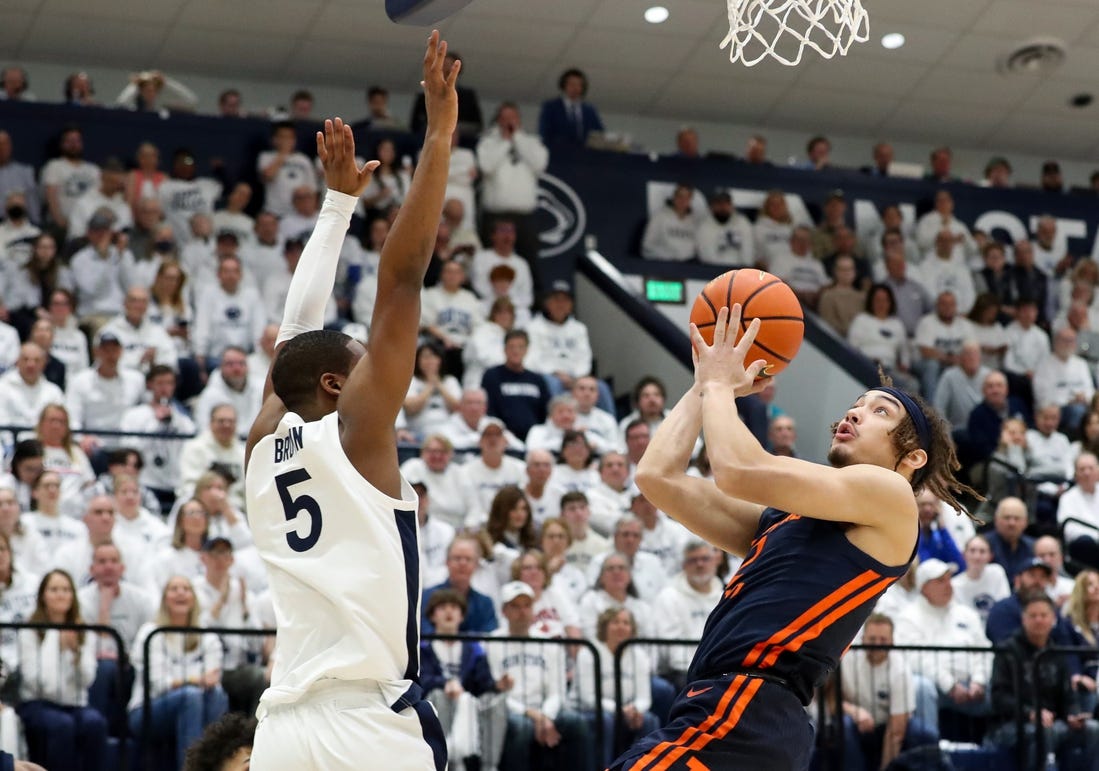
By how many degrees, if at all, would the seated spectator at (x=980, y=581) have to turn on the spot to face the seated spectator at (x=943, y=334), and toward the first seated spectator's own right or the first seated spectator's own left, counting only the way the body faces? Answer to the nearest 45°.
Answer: approximately 180°

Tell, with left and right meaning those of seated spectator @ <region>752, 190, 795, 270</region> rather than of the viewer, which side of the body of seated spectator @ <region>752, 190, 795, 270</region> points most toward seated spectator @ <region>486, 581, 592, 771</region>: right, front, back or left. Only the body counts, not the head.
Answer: front

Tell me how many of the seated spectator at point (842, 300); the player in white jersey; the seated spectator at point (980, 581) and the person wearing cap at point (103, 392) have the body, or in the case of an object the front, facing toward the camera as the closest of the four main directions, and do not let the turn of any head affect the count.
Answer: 3

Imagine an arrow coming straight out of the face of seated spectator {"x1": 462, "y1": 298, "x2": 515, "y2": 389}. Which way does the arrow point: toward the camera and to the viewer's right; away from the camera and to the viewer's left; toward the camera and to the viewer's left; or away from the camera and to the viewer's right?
toward the camera and to the viewer's right

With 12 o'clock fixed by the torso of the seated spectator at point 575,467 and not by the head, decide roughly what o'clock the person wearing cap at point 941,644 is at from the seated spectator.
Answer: The person wearing cap is roughly at 10 o'clock from the seated spectator.

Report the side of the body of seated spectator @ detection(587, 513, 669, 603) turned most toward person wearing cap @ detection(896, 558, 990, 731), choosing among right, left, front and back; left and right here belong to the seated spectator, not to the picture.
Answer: left

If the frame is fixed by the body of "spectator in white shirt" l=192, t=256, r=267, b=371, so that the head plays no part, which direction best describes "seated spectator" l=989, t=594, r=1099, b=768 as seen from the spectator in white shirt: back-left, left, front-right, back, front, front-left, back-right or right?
front-left

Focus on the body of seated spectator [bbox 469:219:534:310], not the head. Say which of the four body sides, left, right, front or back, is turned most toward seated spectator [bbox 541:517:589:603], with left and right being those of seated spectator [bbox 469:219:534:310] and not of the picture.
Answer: front

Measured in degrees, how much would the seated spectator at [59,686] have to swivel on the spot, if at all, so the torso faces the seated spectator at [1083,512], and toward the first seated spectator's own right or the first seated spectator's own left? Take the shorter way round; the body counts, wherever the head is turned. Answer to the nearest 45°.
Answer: approximately 90° to the first seated spectator's own left
